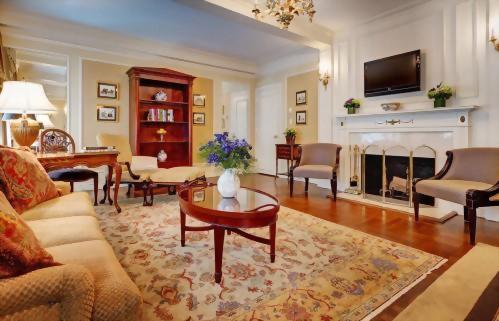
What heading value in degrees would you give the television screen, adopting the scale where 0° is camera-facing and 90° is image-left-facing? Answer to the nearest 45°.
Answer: approximately 45°

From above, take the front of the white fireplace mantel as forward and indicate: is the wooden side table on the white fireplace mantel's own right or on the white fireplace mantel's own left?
on the white fireplace mantel's own right

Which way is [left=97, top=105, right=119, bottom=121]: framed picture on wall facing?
toward the camera

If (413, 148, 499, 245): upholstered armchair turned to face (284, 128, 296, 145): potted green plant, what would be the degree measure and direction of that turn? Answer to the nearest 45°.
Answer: approximately 90° to its right

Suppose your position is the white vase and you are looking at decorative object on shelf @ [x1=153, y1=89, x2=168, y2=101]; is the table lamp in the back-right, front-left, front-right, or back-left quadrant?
front-left

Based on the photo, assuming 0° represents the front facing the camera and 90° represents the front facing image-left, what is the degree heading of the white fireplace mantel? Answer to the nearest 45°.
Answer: approximately 45°

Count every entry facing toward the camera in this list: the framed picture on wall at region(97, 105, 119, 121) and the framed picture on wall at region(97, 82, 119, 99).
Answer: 2

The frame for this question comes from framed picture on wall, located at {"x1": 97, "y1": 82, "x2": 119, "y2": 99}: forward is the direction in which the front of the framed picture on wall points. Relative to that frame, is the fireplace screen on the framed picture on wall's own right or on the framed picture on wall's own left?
on the framed picture on wall's own left

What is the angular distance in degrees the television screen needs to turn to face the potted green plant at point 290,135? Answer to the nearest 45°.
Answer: approximately 90° to its right

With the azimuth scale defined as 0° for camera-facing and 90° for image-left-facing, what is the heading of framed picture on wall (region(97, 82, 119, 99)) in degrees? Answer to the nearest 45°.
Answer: approximately 0°

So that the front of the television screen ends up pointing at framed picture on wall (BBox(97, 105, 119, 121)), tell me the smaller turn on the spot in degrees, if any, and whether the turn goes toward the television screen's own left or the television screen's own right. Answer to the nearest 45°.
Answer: approximately 45° to the television screen's own right
